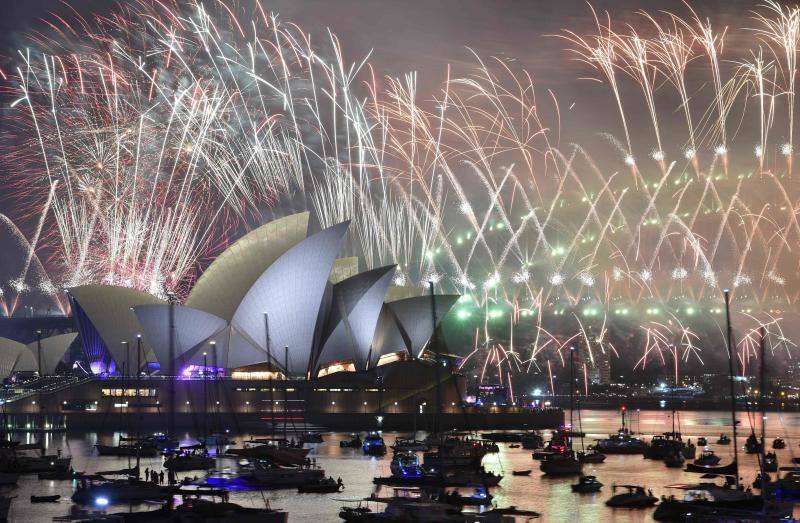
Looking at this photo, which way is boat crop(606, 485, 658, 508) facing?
to the viewer's left
